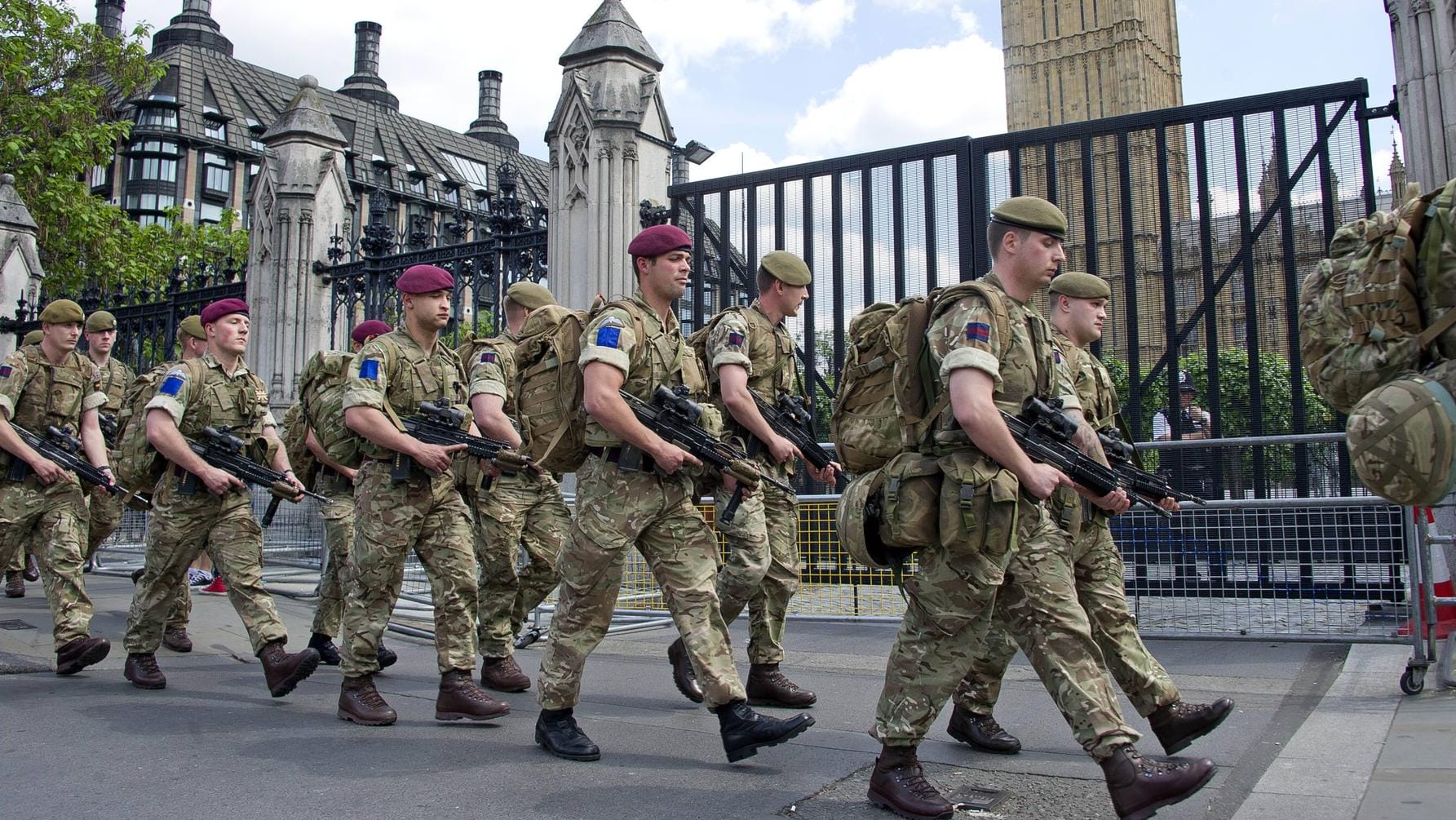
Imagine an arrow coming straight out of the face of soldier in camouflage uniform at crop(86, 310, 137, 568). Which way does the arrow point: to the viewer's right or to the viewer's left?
to the viewer's right

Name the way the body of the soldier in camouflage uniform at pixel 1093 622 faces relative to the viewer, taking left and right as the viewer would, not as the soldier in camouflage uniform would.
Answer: facing to the right of the viewer

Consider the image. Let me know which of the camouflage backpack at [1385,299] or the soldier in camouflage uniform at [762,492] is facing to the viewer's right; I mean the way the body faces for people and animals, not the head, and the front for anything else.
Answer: the soldier in camouflage uniform

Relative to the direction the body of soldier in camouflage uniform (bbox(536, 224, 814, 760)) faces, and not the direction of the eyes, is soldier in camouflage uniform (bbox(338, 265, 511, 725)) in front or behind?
behind

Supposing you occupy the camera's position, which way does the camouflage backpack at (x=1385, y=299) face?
facing to the left of the viewer

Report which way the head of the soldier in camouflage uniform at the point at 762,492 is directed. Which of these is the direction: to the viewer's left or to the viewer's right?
to the viewer's right

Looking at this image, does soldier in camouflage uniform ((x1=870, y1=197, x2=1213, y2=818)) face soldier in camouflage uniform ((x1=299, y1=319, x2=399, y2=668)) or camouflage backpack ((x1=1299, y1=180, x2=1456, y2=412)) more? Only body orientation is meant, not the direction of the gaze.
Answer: the camouflage backpack

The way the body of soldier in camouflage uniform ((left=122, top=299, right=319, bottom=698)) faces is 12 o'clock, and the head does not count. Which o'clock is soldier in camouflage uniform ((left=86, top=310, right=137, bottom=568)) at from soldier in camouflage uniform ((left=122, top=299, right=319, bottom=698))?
soldier in camouflage uniform ((left=86, top=310, right=137, bottom=568)) is roughly at 7 o'clock from soldier in camouflage uniform ((left=122, top=299, right=319, bottom=698)).

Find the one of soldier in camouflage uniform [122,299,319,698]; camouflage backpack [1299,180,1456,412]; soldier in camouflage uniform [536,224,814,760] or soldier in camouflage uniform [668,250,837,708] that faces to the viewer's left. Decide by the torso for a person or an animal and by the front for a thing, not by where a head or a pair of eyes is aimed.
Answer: the camouflage backpack

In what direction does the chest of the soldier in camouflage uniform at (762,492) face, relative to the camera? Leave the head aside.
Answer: to the viewer's right

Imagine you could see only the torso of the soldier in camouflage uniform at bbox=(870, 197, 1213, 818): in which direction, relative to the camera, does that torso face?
to the viewer's right

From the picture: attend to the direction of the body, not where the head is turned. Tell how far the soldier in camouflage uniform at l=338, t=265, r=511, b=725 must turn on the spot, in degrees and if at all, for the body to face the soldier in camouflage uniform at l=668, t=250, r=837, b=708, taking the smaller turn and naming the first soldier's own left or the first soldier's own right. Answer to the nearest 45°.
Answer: approximately 45° to the first soldier's own left
